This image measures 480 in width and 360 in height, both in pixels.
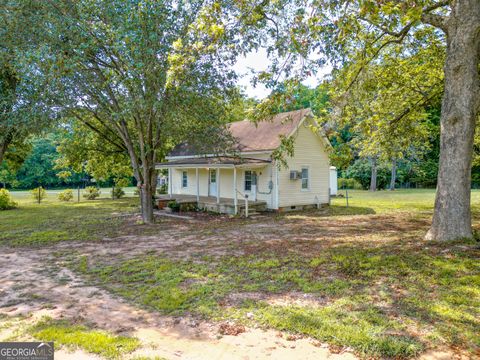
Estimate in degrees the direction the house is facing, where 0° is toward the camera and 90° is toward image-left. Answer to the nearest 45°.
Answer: approximately 45°

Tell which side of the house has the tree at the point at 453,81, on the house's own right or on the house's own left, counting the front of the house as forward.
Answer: on the house's own left

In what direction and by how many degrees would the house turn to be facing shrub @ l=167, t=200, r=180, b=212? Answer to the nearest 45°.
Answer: approximately 45° to its right

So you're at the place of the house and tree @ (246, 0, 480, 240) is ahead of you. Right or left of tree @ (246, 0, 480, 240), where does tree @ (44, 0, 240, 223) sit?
right

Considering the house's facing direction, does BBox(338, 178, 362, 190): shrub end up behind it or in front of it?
behind

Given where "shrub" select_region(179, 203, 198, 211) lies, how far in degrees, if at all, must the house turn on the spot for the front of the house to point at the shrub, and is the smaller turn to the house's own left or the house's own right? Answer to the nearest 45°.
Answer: approximately 45° to the house's own right

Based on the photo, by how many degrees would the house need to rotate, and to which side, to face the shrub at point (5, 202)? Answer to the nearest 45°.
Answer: approximately 45° to its right

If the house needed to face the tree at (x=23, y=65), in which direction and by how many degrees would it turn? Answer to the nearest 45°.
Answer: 0° — it already faces it
